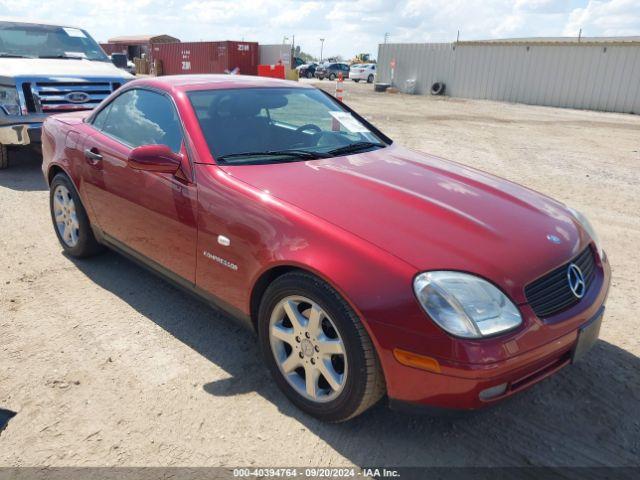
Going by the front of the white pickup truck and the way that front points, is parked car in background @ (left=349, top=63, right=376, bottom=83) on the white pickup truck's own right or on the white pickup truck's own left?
on the white pickup truck's own left

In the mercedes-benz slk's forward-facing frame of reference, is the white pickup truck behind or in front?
behind

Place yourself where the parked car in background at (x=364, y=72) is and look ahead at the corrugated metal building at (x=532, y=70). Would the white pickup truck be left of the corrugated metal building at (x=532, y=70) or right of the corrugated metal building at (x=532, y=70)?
right

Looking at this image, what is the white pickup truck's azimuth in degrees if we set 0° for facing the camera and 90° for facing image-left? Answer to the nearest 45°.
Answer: approximately 315°

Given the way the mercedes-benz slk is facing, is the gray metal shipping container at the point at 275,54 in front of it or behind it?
behind

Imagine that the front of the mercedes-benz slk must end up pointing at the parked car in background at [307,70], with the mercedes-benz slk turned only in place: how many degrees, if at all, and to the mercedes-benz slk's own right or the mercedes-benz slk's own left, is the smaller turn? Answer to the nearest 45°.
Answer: approximately 135° to the mercedes-benz slk's own left

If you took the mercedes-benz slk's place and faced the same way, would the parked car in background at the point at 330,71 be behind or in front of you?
behind

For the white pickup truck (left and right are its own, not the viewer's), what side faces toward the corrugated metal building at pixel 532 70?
left
